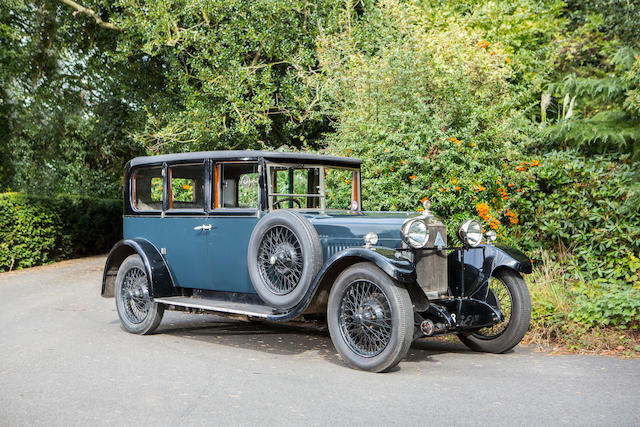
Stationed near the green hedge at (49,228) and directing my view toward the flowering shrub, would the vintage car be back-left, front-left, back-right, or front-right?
front-right

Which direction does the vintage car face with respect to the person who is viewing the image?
facing the viewer and to the right of the viewer

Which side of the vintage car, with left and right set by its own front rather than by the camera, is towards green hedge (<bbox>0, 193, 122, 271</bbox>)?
back

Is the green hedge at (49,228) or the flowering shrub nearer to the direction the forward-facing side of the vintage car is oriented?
the flowering shrub

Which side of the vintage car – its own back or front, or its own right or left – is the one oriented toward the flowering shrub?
left
